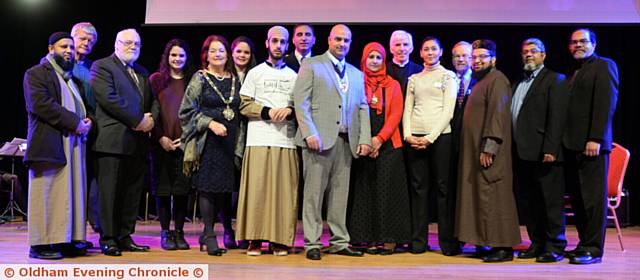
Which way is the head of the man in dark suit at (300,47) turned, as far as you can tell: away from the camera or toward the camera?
toward the camera

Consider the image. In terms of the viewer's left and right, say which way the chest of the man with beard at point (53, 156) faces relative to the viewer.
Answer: facing the viewer and to the right of the viewer

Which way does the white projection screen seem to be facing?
toward the camera

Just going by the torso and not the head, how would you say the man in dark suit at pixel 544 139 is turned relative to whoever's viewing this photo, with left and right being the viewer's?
facing the viewer and to the left of the viewer

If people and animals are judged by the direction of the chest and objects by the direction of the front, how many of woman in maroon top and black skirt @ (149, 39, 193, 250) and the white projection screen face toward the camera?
2

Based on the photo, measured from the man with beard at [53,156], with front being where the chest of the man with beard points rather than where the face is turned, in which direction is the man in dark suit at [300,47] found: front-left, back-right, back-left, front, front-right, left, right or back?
front-left

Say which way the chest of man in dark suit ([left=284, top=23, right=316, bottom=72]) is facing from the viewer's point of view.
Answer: toward the camera

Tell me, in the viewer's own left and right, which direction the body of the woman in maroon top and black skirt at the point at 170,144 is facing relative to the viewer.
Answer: facing the viewer

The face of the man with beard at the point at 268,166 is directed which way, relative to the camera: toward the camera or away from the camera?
toward the camera
